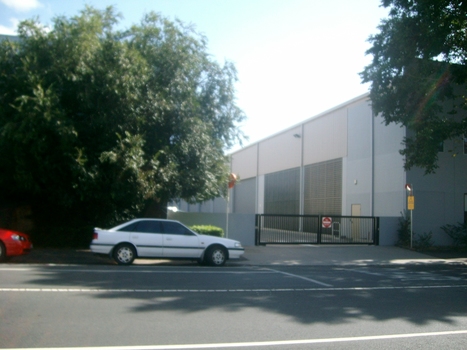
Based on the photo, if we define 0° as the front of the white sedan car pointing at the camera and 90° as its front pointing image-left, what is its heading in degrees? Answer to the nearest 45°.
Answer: approximately 270°

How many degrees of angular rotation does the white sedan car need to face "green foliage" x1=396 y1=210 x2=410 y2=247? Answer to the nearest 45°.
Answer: approximately 45° to its left

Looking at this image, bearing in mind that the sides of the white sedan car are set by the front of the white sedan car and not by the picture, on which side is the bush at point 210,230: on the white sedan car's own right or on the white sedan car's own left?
on the white sedan car's own left

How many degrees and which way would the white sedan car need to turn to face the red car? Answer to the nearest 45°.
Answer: approximately 180°

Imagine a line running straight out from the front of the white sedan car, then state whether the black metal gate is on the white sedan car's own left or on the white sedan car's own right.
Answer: on the white sedan car's own left
